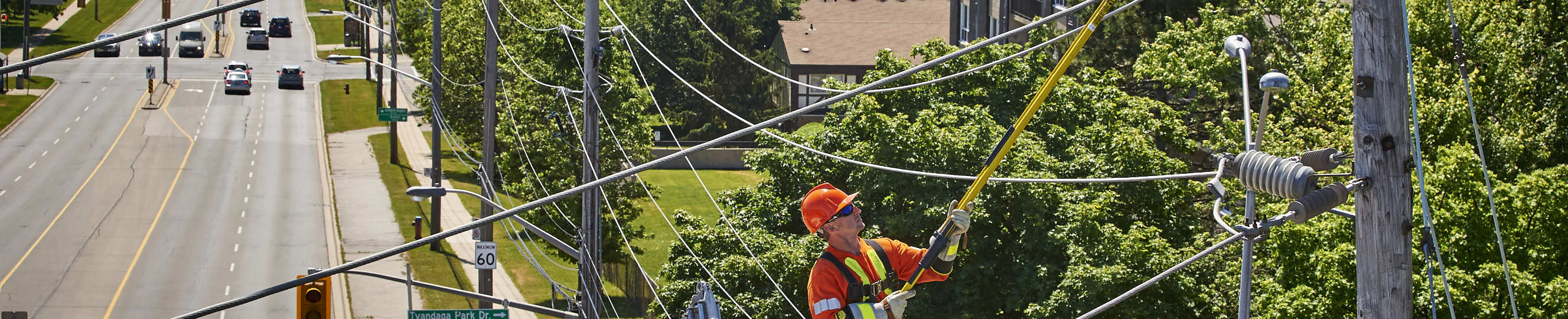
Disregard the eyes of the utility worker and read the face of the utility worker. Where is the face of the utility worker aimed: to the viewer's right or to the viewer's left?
to the viewer's right

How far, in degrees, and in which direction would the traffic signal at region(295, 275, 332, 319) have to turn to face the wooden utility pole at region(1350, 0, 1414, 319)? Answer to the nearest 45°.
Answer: approximately 45° to its left

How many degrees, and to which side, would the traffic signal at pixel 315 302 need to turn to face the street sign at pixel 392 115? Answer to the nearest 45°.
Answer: approximately 180°

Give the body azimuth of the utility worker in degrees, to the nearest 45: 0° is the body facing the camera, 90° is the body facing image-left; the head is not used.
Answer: approximately 315°

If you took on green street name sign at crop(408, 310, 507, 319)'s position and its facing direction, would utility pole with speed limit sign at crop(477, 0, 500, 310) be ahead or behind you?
behind

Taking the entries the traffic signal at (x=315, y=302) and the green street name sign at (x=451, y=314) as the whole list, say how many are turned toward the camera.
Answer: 2

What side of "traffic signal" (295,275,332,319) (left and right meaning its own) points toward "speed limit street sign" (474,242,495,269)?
back

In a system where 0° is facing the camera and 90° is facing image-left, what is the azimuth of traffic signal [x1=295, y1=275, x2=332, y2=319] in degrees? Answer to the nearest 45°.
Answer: approximately 0°

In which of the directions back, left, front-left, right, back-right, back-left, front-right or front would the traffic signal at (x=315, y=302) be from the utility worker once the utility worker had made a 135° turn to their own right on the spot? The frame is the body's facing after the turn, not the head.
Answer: front-right

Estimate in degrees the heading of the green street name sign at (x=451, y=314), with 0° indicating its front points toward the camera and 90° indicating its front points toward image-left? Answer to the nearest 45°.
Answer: approximately 0°

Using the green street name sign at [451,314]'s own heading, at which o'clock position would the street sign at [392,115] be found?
The street sign is roughly at 6 o'clock from the green street name sign.

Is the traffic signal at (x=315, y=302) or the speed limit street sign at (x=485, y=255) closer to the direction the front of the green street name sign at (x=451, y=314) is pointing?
the traffic signal
